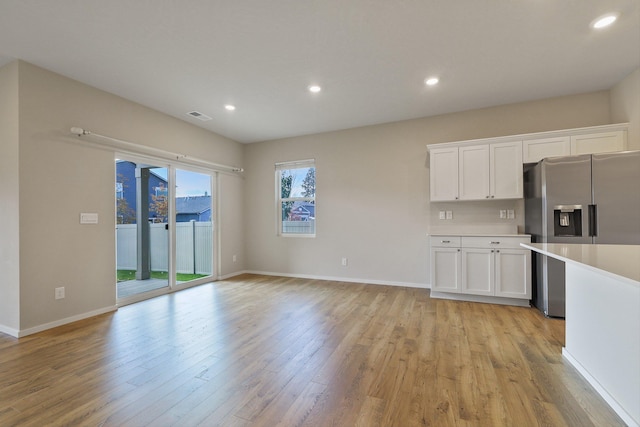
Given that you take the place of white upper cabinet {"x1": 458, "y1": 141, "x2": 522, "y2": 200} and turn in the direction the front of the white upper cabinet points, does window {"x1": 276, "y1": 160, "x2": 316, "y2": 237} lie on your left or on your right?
on your right

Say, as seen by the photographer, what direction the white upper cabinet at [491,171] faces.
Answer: facing the viewer

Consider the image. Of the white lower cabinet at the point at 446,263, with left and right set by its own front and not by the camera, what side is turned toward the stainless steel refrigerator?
left

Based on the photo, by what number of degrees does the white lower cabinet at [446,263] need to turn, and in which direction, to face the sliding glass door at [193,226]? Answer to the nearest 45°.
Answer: approximately 90° to its right

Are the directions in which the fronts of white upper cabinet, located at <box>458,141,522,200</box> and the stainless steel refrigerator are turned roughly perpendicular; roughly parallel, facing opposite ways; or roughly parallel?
roughly parallel

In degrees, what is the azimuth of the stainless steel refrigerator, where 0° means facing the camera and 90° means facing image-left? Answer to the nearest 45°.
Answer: approximately 0°

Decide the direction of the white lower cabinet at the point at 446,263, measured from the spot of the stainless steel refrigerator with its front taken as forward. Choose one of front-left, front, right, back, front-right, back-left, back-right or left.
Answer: right

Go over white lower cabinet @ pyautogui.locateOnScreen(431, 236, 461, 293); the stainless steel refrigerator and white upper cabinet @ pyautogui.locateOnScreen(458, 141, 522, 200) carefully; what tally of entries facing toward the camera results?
3
